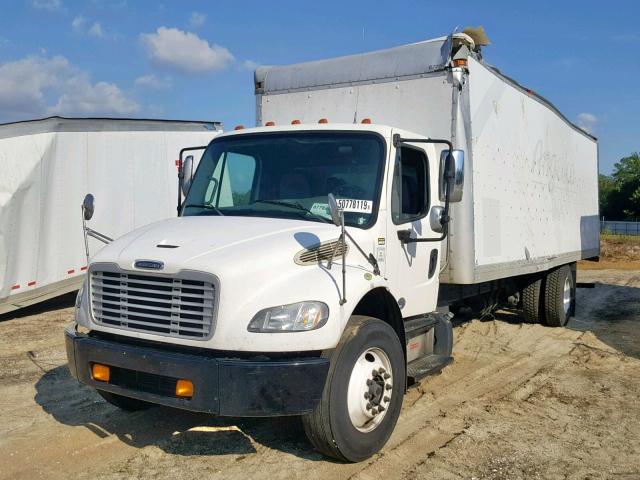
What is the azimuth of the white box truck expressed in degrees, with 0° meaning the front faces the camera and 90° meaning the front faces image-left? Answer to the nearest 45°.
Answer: approximately 45°

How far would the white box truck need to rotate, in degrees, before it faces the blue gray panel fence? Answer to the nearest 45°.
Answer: approximately 180°

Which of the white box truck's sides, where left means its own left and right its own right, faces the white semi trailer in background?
right

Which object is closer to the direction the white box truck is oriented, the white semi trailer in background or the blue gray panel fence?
the white semi trailer in background
